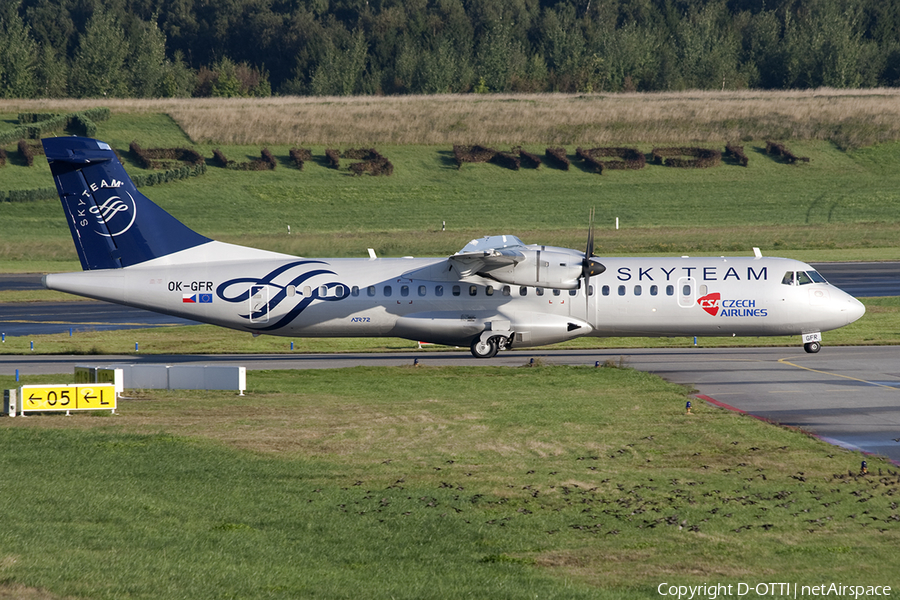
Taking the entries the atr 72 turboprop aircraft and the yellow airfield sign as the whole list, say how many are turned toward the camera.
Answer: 1

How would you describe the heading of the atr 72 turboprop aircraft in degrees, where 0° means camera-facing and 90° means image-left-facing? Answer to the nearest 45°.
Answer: approximately 270°

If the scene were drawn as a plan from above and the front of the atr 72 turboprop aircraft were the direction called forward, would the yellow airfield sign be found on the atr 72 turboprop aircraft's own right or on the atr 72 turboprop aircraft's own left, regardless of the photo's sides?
on the atr 72 turboprop aircraft's own right

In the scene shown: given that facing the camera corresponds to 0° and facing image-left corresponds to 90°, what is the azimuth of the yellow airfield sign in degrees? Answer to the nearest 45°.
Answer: approximately 0°

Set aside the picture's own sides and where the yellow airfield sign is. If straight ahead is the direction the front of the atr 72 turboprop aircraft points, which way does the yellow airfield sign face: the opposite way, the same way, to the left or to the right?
to the right

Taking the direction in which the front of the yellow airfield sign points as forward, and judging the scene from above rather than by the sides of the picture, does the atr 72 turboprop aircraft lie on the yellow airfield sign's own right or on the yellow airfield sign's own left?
on the yellow airfield sign's own left
